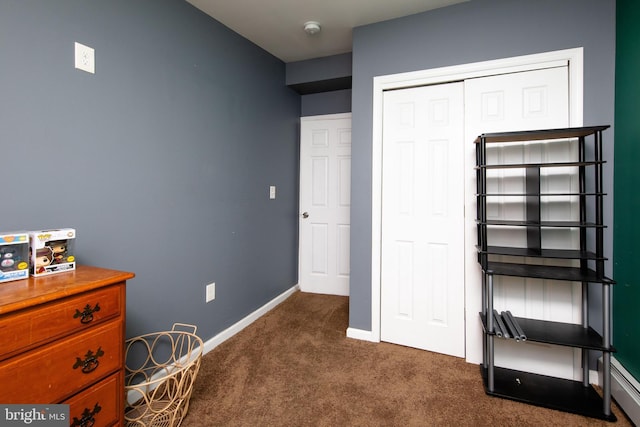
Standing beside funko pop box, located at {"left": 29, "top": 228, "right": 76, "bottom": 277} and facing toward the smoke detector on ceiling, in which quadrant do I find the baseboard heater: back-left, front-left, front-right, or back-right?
front-right

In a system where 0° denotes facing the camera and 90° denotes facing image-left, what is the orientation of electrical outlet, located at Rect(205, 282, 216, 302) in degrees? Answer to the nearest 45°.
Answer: approximately 315°

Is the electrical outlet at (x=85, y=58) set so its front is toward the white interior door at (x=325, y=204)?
no

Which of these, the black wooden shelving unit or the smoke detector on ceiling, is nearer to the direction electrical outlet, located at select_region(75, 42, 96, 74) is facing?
the black wooden shelving unit

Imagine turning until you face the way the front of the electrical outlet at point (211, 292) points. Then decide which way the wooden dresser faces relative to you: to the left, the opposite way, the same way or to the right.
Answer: the same way

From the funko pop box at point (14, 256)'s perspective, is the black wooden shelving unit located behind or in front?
in front

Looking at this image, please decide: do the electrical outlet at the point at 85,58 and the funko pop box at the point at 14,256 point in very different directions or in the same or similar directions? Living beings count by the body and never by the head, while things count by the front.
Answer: same or similar directions

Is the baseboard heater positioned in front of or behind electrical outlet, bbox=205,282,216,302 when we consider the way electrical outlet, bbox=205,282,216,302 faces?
in front

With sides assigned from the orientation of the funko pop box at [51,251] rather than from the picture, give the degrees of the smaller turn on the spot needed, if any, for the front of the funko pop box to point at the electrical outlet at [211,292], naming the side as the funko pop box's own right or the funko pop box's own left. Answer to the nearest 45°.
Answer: approximately 90° to the funko pop box's own left

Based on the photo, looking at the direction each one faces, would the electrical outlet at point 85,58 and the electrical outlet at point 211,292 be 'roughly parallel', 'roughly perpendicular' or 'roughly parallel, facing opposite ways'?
roughly parallel

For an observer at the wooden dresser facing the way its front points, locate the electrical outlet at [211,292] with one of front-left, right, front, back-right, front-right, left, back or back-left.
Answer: left

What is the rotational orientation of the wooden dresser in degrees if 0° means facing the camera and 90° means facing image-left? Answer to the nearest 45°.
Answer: approximately 315°

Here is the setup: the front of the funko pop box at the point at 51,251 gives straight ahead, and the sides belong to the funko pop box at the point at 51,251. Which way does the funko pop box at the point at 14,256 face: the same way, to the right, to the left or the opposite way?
the same way

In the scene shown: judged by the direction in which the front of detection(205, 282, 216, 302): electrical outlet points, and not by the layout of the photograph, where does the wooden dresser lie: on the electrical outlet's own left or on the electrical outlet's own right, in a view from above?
on the electrical outlet's own right

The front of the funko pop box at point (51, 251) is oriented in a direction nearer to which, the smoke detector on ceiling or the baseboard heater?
the baseboard heater
